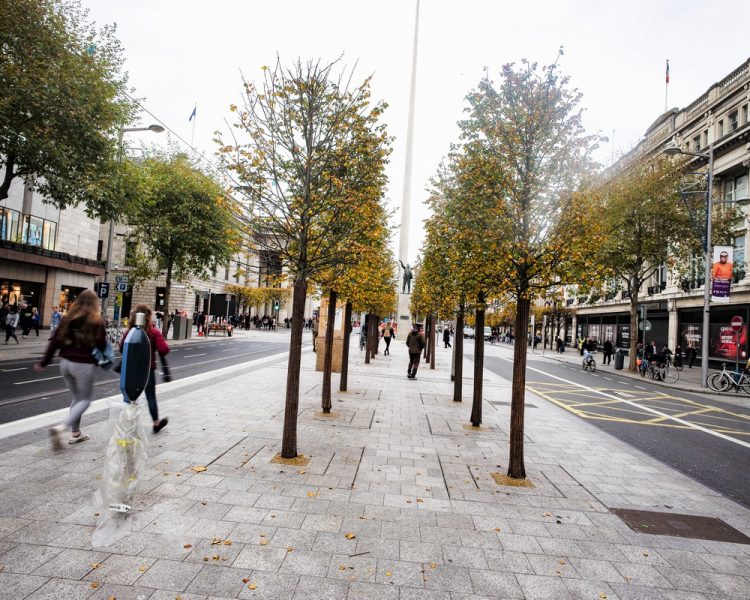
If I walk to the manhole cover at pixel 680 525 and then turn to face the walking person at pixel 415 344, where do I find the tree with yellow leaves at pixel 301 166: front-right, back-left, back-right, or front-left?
front-left

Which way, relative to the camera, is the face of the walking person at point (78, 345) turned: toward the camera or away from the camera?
away from the camera

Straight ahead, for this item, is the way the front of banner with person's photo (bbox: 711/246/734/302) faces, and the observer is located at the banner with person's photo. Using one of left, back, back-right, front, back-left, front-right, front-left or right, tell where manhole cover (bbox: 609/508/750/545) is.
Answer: front

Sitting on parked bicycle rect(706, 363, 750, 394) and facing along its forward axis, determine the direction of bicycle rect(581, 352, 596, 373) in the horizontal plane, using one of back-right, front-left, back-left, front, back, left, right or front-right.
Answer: front-right

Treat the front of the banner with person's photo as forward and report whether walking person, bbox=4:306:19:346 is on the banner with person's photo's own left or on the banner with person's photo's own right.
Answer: on the banner with person's photo's own right

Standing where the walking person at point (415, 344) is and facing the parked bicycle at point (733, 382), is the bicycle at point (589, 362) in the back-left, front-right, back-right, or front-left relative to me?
front-left

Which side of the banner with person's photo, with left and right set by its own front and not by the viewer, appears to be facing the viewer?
front

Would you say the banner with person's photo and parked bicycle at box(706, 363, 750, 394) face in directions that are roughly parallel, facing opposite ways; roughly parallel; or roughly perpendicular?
roughly perpendicular

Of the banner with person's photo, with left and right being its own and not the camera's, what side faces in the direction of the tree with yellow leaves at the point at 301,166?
front

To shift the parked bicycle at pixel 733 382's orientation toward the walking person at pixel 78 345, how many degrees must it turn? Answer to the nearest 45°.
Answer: approximately 90° to its left
